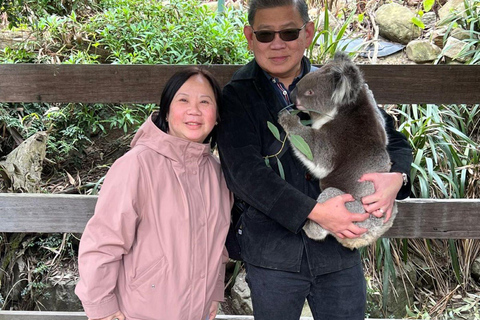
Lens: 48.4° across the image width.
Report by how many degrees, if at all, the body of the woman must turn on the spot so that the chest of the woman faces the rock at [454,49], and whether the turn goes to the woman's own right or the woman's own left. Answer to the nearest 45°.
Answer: approximately 90° to the woman's own left

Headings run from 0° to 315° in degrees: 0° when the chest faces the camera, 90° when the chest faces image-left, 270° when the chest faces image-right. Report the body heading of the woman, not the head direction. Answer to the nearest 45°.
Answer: approximately 315°

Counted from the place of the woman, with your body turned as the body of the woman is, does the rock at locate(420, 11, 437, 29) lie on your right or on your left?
on your left

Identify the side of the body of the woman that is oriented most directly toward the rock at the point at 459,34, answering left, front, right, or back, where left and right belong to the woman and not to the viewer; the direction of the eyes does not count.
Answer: left

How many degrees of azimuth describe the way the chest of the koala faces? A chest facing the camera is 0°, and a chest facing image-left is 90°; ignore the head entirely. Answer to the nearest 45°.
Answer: approximately 90°

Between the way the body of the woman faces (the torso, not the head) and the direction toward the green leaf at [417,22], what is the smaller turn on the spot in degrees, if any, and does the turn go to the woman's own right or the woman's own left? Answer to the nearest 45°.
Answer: approximately 90° to the woman's own left
